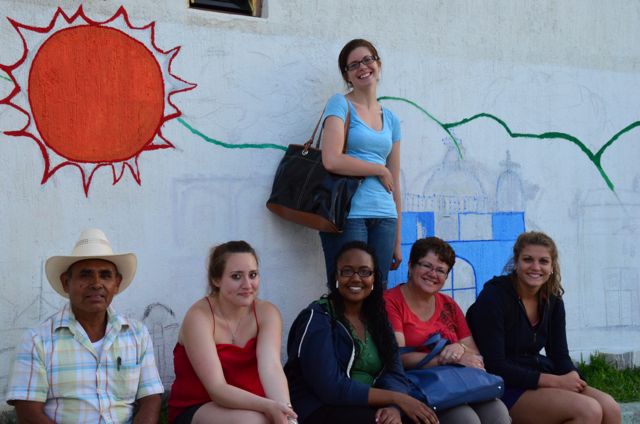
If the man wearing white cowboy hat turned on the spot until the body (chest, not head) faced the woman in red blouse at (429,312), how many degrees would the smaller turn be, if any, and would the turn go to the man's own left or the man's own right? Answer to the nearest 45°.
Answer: approximately 90° to the man's own left

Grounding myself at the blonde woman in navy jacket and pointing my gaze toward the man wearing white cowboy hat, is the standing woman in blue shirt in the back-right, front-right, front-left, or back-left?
front-right

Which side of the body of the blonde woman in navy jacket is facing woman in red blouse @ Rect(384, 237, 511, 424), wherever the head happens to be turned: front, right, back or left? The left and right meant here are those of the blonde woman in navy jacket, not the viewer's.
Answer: right

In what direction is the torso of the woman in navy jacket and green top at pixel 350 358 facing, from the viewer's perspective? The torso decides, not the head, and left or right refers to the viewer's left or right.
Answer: facing the viewer and to the right of the viewer

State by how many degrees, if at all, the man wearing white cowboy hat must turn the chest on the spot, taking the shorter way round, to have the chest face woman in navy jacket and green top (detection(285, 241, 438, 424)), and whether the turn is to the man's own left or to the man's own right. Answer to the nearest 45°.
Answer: approximately 90° to the man's own left

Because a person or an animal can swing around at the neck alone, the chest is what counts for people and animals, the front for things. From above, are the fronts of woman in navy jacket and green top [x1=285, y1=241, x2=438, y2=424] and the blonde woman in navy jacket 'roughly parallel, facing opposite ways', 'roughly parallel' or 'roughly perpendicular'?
roughly parallel

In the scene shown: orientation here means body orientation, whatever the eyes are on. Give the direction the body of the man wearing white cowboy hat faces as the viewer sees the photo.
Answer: toward the camera

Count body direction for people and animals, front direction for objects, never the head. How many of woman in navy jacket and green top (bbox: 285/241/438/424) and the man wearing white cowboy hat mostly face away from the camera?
0

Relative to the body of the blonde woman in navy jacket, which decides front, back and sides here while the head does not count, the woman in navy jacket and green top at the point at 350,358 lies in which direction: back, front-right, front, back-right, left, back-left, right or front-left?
right

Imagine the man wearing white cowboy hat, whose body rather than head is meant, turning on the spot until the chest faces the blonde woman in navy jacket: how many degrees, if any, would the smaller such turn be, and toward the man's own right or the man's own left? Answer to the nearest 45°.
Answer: approximately 90° to the man's own left

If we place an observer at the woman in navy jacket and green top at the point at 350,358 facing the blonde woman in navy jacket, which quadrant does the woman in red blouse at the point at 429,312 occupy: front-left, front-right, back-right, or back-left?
front-left

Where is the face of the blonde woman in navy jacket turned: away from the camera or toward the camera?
toward the camera

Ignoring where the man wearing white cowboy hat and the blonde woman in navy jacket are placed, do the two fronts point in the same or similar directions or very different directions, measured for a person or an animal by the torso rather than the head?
same or similar directions
